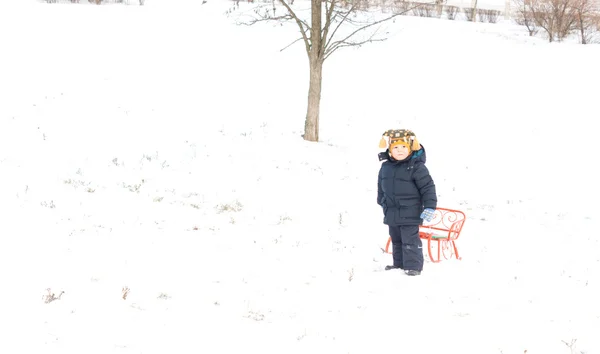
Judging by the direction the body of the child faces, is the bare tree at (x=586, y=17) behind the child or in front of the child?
behind

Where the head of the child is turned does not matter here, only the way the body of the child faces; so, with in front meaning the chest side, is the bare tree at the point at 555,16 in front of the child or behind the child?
behind

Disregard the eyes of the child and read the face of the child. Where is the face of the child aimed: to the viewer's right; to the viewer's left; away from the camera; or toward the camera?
toward the camera
